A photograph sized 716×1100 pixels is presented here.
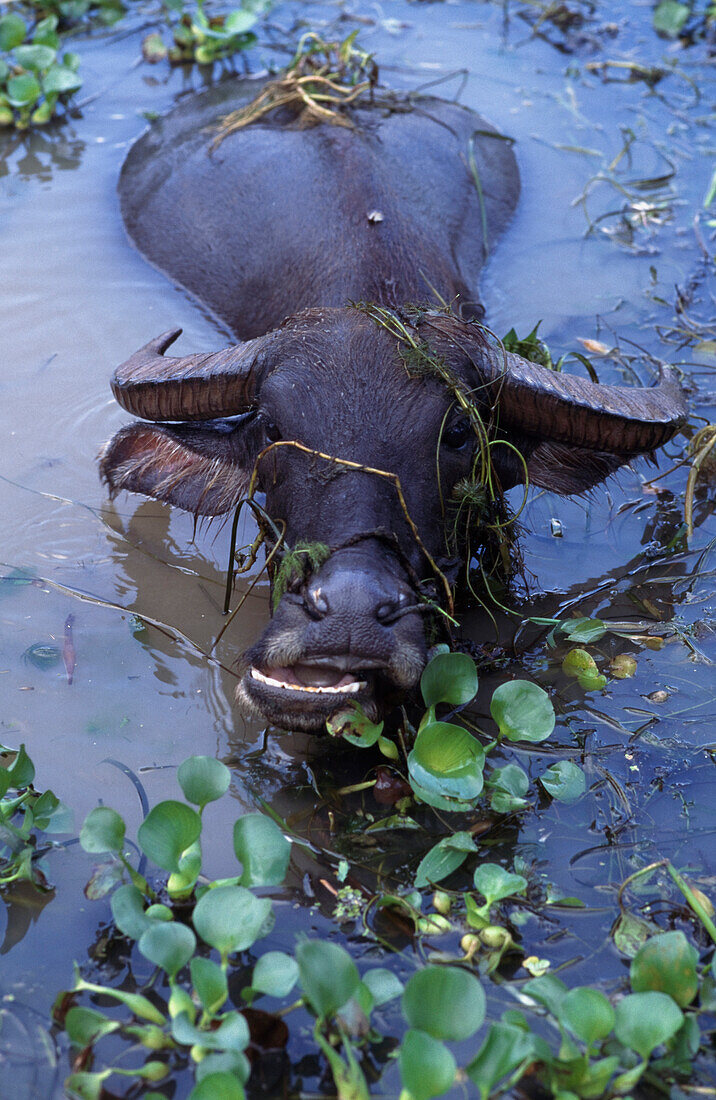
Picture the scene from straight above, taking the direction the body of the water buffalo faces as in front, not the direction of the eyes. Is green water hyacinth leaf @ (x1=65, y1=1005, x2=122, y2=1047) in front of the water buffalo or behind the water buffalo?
in front

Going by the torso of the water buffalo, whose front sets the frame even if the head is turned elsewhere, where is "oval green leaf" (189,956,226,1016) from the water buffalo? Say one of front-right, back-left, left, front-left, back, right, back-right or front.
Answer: front

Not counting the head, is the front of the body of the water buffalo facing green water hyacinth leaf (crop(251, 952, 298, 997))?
yes

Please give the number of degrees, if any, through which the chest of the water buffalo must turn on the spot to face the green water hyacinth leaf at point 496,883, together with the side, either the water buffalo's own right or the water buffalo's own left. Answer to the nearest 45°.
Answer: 0° — it already faces it

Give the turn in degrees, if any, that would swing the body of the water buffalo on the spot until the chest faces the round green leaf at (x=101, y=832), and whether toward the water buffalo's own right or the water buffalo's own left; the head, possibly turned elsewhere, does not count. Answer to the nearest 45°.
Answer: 0° — it already faces it

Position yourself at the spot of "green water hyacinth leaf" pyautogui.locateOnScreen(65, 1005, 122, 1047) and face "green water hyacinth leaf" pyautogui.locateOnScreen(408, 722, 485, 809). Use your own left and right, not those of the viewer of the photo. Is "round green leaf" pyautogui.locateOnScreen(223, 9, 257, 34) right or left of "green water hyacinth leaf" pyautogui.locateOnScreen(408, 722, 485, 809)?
left

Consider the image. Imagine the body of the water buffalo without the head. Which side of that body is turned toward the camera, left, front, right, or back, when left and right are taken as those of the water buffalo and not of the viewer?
front

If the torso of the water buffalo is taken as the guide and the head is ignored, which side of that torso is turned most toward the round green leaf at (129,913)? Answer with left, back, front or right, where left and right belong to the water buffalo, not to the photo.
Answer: front

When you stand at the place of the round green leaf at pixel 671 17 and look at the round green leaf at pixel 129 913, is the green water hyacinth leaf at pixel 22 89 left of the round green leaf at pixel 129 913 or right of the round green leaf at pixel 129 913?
right

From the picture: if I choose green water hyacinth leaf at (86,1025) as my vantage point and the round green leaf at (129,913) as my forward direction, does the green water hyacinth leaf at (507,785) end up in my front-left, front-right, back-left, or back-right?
front-right

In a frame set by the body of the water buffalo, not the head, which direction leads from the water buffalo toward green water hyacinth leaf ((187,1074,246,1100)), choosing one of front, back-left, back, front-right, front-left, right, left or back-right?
front

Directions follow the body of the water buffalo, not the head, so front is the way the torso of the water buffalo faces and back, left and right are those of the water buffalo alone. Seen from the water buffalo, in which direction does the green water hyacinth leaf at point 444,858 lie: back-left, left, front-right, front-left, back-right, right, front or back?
front

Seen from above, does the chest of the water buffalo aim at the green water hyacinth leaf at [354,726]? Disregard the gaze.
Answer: yes

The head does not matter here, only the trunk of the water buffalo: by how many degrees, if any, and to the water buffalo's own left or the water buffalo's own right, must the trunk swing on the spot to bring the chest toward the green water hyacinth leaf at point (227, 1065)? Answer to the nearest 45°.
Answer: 0° — it already faces it

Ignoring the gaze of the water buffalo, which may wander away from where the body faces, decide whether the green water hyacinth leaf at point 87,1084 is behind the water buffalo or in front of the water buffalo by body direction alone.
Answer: in front

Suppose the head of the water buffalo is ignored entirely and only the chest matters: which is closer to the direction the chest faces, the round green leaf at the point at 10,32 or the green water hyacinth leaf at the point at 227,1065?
the green water hyacinth leaf
